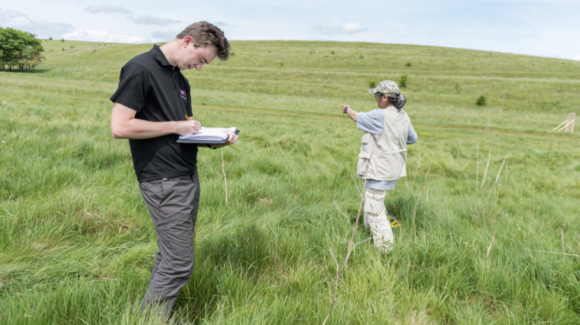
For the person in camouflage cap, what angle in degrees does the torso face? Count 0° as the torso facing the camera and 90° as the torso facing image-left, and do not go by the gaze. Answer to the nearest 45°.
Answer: approximately 135°

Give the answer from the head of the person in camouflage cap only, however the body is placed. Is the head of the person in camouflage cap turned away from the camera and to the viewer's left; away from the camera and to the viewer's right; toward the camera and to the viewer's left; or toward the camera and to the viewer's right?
away from the camera and to the viewer's left

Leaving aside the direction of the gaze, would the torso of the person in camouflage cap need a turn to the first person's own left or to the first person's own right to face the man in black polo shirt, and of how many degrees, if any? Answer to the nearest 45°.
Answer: approximately 90° to the first person's own left
